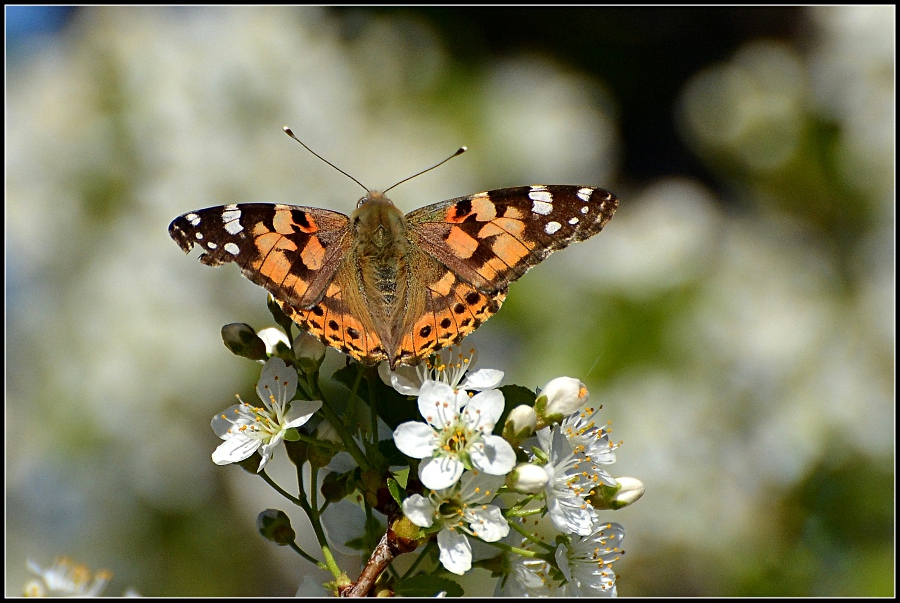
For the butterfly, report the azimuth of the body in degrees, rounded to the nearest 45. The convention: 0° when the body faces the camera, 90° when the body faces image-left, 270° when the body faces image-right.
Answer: approximately 180°
